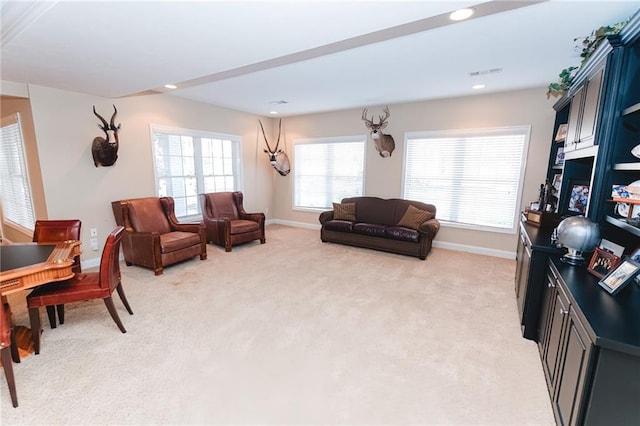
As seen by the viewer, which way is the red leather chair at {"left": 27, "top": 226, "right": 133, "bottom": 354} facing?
to the viewer's left

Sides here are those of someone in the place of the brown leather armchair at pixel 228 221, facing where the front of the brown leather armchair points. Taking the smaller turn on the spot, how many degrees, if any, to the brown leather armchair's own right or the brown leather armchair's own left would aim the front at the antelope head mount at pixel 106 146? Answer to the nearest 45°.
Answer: approximately 135° to the brown leather armchair's own right

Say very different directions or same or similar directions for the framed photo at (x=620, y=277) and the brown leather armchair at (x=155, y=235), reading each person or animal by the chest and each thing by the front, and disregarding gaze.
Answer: very different directions

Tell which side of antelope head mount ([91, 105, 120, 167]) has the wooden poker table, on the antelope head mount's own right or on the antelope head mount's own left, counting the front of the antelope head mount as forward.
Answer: on the antelope head mount's own right

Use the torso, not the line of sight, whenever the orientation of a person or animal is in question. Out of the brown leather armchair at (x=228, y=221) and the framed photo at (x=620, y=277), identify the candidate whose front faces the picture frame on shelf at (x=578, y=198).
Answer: the brown leather armchair

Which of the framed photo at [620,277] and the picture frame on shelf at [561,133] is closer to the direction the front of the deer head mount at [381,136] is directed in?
the framed photo

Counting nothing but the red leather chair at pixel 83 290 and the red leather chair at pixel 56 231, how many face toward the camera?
1

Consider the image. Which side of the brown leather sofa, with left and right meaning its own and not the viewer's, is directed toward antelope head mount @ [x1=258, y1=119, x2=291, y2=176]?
right

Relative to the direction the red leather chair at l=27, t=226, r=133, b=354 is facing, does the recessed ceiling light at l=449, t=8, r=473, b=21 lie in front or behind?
behind

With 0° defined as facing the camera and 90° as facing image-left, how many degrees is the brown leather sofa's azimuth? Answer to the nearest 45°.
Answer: approximately 45°
